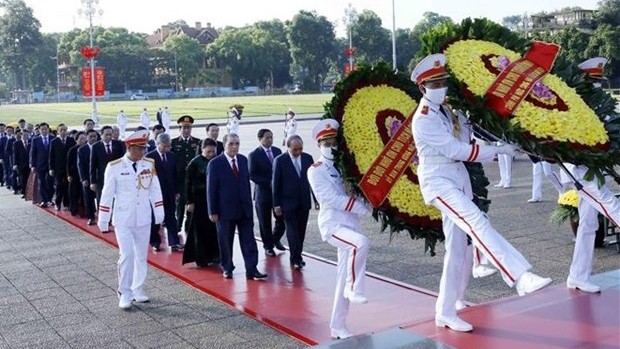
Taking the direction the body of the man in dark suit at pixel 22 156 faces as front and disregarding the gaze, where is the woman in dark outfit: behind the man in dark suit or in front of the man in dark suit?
in front

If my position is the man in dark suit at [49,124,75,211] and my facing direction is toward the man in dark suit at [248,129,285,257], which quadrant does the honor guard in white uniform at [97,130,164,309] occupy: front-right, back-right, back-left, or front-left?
front-right

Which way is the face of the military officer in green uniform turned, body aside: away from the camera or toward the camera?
toward the camera

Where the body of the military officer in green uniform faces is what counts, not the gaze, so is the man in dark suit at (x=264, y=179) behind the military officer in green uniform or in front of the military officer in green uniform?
in front

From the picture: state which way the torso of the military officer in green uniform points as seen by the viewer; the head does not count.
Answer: toward the camera

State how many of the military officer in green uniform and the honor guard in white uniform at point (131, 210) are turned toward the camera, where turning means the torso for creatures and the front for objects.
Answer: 2

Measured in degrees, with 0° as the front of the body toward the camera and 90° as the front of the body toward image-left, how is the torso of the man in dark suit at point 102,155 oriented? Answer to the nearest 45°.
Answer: approximately 315°

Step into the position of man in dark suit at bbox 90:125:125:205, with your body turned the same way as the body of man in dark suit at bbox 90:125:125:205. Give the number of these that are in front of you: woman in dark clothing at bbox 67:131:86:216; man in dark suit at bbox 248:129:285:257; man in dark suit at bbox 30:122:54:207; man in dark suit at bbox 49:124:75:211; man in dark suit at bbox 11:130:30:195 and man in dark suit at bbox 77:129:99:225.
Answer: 1

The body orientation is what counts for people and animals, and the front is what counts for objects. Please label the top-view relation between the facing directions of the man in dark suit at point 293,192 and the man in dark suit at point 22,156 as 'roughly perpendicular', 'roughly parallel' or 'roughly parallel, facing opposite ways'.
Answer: roughly parallel

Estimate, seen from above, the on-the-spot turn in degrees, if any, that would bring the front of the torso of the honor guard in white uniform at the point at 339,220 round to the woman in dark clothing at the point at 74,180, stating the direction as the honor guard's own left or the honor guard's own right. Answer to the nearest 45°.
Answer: approximately 180°

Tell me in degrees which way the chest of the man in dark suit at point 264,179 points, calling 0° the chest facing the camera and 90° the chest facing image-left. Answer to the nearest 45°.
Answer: approximately 315°

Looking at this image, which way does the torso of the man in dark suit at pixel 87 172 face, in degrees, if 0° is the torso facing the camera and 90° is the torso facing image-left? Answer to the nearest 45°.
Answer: approximately 315°

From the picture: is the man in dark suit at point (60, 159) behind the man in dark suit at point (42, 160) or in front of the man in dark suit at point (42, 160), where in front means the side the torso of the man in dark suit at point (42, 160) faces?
in front

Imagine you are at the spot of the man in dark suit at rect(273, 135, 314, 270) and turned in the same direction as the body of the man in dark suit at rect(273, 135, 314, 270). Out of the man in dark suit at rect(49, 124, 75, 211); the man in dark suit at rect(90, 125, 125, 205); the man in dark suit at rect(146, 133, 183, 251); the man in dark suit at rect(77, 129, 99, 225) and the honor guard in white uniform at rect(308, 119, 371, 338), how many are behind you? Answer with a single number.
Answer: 4
